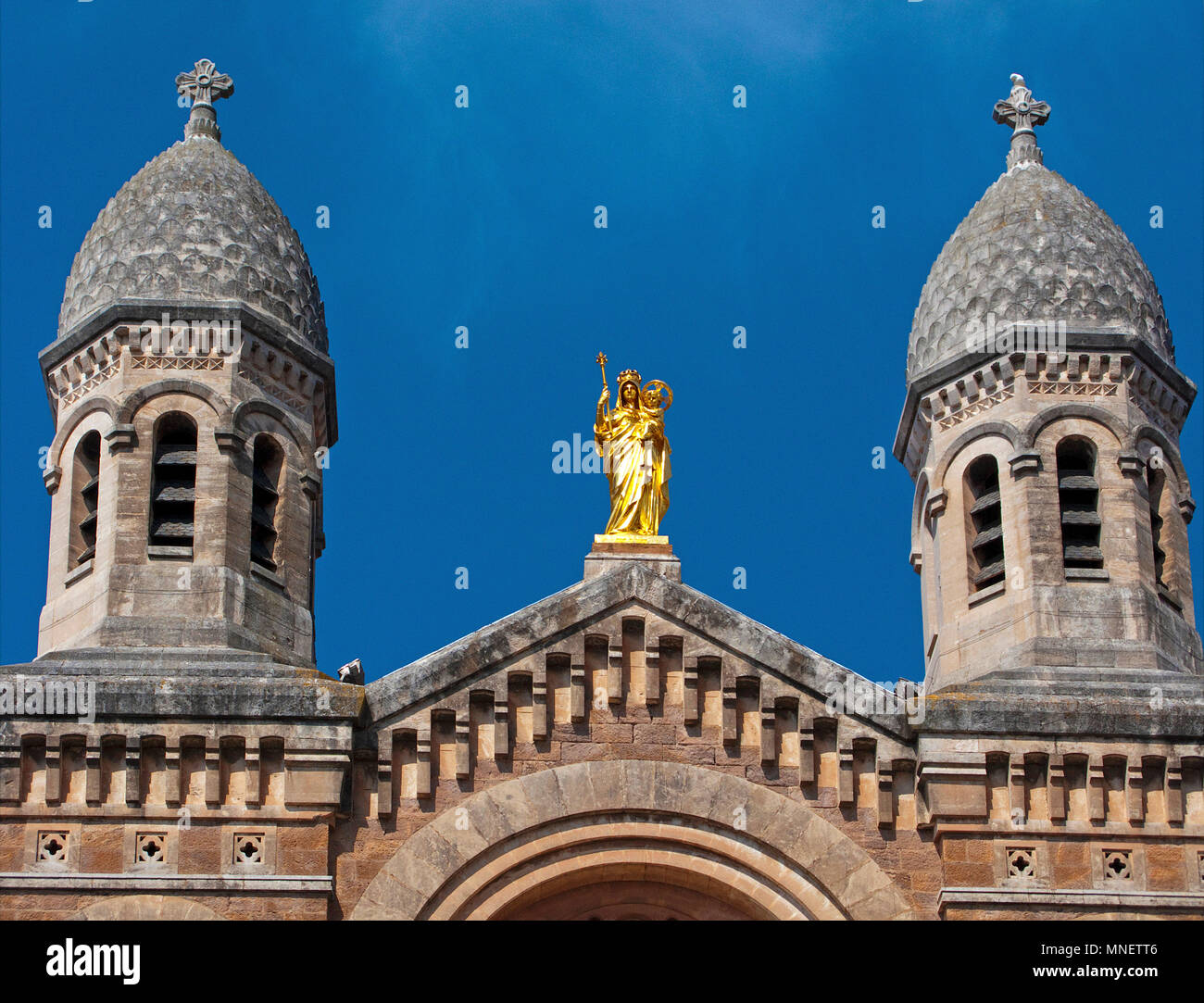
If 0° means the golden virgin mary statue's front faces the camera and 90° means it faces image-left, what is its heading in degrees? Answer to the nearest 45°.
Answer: approximately 0°

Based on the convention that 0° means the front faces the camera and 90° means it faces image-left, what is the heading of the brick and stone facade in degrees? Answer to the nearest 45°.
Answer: approximately 0°
